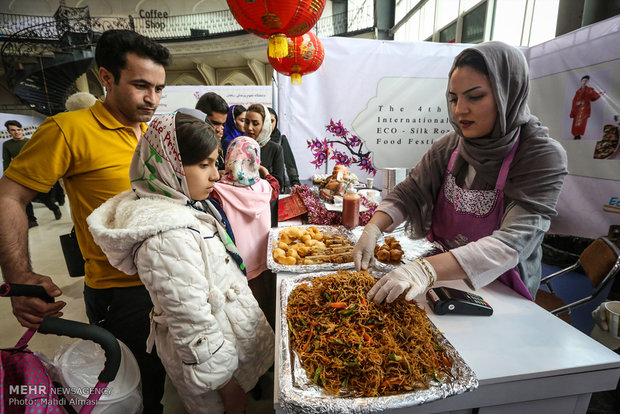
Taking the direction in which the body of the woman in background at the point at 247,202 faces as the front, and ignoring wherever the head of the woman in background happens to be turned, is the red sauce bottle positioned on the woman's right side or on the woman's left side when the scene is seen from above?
on the woman's right side

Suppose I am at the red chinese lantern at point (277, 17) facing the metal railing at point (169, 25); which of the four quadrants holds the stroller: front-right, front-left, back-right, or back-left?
back-left

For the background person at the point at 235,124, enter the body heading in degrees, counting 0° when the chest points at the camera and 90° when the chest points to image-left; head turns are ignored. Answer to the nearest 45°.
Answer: approximately 315°

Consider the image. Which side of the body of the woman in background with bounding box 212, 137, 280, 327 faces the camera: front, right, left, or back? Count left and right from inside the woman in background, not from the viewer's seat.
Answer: back

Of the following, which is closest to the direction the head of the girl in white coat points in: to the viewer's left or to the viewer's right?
to the viewer's right

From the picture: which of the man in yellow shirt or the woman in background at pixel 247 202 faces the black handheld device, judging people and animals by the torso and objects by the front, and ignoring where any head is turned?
the man in yellow shirt

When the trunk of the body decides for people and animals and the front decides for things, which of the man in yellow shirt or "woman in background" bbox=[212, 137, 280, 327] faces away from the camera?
the woman in background
